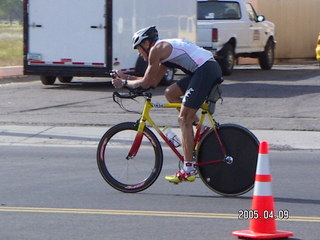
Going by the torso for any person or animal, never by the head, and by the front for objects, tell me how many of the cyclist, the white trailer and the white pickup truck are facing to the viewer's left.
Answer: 1

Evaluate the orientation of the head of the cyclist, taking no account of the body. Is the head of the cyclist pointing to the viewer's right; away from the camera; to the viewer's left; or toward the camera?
to the viewer's left

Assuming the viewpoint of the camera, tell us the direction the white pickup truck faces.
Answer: facing away from the viewer and to the right of the viewer

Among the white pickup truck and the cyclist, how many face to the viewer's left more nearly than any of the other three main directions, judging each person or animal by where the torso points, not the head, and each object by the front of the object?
1

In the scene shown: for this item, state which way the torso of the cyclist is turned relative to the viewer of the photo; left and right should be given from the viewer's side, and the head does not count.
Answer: facing to the left of the viewer

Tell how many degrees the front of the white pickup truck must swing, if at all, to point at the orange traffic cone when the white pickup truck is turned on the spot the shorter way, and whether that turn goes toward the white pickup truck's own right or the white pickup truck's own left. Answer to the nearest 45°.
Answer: approximately 135° to the white pickup truck's own right

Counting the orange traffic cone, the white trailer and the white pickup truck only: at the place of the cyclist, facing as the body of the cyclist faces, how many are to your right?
2

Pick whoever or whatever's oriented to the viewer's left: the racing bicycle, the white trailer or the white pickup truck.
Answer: the racing bicycle

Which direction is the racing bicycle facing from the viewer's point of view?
to the viewer's left

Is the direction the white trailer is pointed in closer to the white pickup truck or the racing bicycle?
the white pickup truck

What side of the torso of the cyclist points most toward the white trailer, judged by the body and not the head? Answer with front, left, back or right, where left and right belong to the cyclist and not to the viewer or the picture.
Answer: right

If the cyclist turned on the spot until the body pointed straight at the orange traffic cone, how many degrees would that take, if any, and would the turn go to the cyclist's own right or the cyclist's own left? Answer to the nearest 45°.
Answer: approximately 90° to the cyclist's own left

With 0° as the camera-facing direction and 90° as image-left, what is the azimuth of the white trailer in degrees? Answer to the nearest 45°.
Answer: approximately 225°
